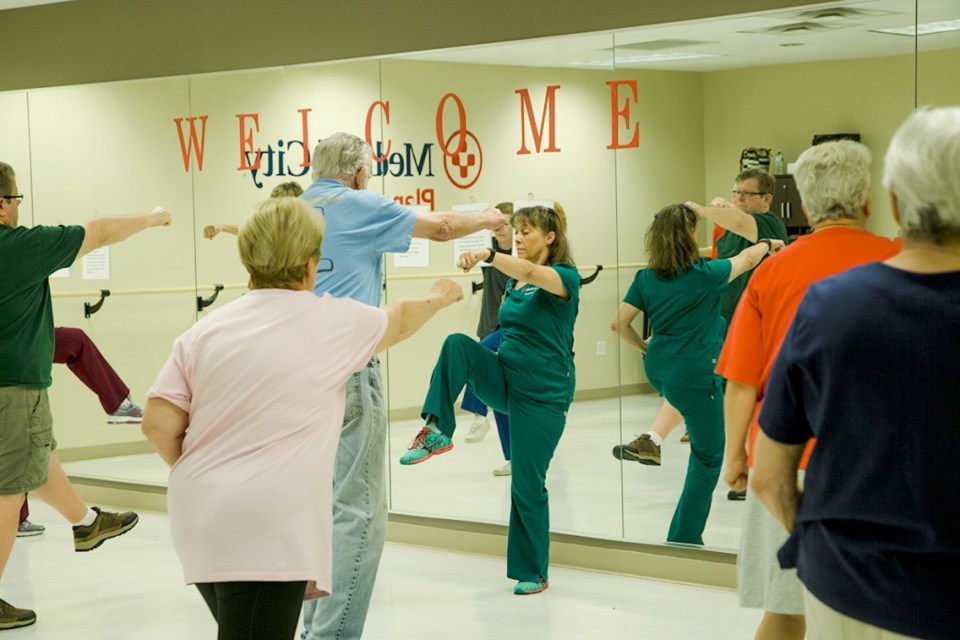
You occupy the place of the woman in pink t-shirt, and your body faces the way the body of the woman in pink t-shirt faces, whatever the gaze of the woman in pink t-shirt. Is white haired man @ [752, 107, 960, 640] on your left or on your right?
on your right

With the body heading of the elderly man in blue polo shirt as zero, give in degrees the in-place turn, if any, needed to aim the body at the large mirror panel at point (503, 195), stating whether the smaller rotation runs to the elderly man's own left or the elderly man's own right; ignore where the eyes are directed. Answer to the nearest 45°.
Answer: approximately 45° to the elderly man's own left

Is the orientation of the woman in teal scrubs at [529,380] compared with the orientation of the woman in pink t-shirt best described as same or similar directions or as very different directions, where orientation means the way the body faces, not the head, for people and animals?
very different directions

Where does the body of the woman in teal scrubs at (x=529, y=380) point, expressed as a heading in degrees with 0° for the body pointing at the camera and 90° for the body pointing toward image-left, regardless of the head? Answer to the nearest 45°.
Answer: approximately 45°

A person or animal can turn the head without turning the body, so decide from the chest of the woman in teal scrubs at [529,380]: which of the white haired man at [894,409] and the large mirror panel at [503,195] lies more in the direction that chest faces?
the white haired man

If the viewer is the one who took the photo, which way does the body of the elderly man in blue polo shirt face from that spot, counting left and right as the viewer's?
facing away from the viewer and to the right of the viewer
